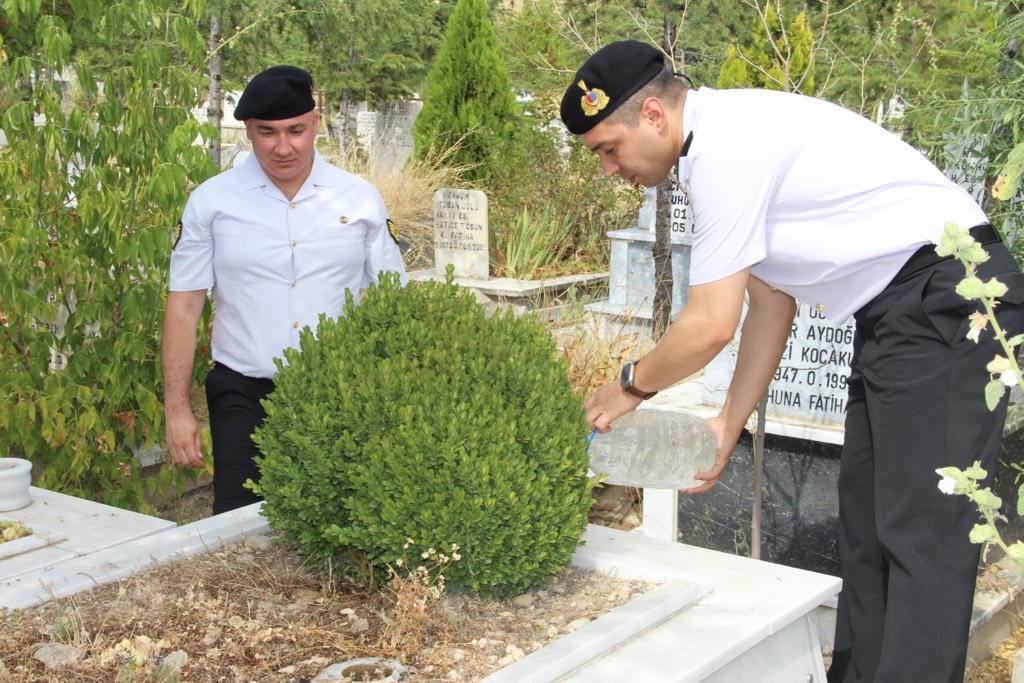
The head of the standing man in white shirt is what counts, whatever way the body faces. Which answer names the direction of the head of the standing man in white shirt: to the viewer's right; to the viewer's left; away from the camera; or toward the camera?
toward the camera

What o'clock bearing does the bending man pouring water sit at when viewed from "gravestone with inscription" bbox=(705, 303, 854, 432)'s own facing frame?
The bending man pouring water is roughly at 12 o'clock from the gravestone with inscription.

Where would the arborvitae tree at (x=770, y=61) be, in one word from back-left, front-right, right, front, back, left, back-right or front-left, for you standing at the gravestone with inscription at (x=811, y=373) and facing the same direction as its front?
back

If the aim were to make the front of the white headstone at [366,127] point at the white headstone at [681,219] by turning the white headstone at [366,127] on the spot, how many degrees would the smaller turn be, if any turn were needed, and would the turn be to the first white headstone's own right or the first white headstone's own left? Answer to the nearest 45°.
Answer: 0° — it already faces it

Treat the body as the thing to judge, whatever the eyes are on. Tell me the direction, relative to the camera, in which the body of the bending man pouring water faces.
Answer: to the viewer's left

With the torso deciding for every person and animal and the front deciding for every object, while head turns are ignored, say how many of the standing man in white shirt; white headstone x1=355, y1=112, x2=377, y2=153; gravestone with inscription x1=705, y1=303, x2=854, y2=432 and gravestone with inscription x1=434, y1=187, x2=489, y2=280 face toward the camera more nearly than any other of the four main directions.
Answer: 4

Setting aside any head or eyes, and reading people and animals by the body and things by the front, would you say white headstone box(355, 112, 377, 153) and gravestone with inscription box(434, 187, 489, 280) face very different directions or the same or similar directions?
same or similar directions

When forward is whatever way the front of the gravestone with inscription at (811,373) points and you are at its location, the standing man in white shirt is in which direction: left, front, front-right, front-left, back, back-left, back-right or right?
front-right

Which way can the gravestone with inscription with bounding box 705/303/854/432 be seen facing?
toward the camera

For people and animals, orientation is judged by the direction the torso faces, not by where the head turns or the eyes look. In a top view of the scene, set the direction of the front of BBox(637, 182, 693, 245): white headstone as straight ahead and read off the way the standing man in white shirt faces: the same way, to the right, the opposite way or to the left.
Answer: the same way

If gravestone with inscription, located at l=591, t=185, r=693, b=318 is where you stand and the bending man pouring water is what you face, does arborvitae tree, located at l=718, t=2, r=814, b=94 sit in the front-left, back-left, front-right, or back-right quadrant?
back-left

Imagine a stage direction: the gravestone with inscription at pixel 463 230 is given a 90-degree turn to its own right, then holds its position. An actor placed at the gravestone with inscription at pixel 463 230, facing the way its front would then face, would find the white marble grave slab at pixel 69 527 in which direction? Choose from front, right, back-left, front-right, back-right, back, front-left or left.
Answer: left

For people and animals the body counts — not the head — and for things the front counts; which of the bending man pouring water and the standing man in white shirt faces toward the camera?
the standing man in white shirt

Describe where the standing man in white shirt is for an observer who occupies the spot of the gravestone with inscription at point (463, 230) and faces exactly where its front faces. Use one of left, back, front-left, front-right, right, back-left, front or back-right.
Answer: front

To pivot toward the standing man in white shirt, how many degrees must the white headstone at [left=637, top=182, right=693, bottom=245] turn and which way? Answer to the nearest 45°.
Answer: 0° — it already faces them

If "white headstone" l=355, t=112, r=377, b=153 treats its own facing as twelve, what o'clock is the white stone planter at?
The white stone planter is roughly at 12 o'clock from the white headstone.
